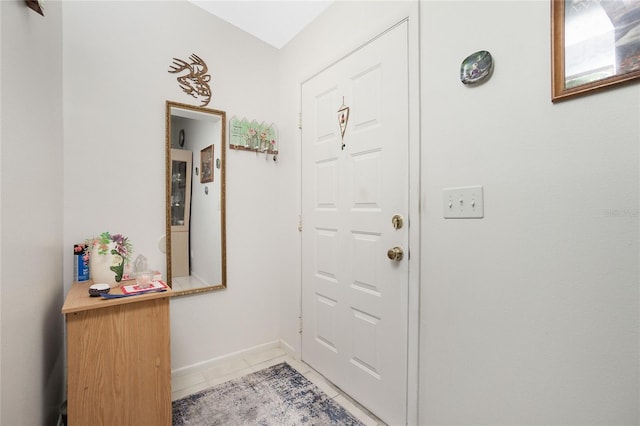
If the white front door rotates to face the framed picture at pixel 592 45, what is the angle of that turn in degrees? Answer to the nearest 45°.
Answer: approximately 90° to its left

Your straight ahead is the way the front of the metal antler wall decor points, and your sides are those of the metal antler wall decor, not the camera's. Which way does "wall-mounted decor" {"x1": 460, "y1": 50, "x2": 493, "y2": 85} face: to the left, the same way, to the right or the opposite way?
to the right

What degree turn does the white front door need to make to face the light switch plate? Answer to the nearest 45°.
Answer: approximately 90° to its left

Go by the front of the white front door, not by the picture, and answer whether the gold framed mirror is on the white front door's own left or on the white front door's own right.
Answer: on the white front door's own right
